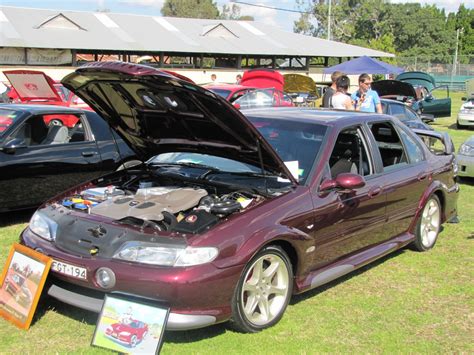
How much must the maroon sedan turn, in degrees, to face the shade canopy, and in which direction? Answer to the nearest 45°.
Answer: approximately 135° to its right

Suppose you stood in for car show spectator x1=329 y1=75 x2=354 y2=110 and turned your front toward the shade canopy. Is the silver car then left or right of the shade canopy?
right

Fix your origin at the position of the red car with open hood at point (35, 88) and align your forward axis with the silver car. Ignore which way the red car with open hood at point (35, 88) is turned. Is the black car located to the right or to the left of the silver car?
right

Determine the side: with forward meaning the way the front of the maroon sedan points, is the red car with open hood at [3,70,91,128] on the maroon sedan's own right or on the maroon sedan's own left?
on the maroon sedan's own right

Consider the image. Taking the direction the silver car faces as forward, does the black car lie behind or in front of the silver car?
in front

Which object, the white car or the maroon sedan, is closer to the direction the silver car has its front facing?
the maroon sedan

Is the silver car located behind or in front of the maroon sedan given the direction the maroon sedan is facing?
behind

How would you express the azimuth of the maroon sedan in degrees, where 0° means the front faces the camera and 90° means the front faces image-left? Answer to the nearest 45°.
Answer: approximately 45°

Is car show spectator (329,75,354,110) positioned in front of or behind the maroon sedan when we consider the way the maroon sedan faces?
behind

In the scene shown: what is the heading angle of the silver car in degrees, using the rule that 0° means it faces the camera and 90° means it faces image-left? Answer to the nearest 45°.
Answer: approximately 45°
